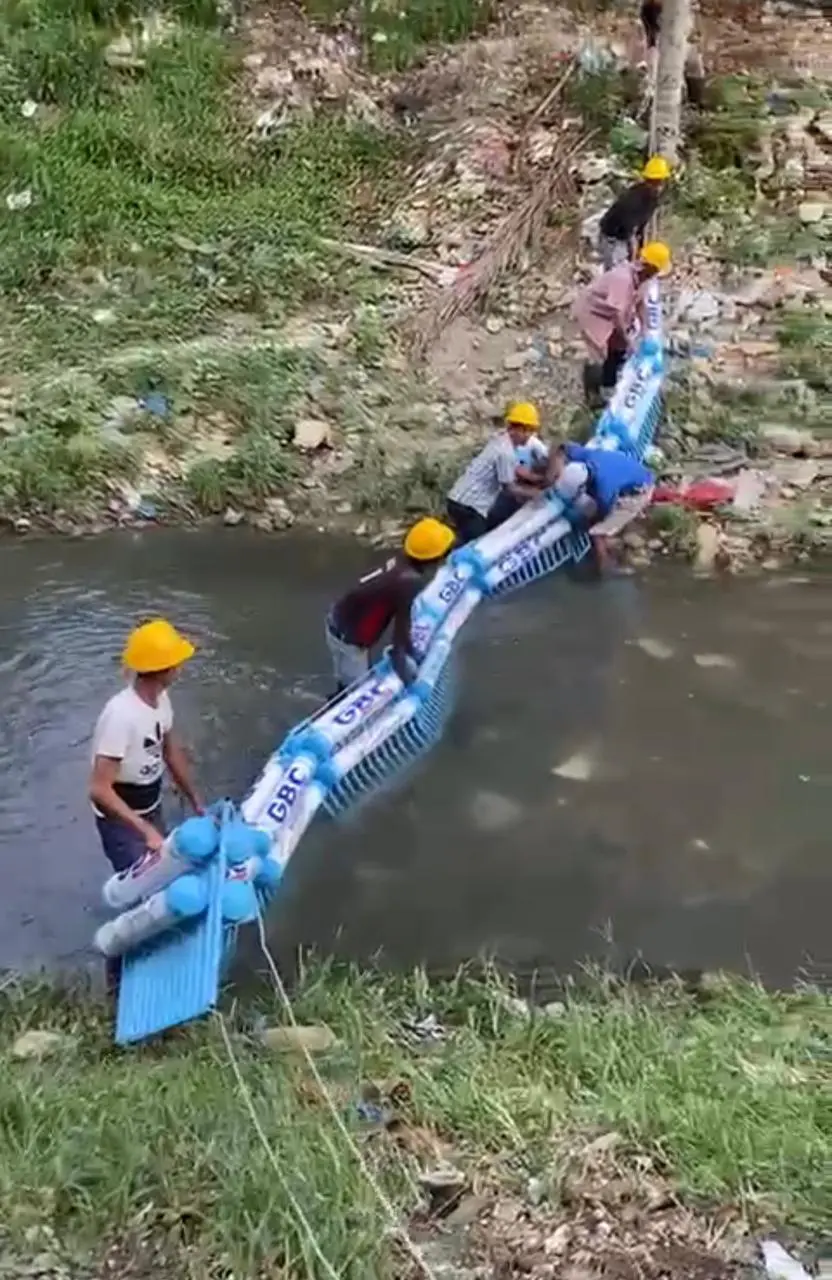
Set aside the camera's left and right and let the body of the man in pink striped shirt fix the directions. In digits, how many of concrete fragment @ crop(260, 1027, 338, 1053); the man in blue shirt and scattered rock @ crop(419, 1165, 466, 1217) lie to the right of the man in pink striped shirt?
3

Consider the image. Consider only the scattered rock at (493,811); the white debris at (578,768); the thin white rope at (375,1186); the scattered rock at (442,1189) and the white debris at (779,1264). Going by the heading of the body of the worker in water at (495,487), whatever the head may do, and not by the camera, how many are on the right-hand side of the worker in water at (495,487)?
5

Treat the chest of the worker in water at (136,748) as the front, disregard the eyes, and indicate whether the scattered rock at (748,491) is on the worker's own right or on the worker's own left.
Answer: on the worker's own left

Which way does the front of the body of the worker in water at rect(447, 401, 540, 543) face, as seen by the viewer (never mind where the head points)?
to the viewer's right

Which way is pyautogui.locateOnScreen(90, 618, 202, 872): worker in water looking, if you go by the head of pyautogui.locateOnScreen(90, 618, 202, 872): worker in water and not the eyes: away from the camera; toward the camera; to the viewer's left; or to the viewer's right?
to the viewer's right

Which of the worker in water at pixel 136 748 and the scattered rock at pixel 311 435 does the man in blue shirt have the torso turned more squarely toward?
the scattered rock

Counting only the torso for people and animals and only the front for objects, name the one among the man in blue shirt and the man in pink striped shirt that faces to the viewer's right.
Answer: the man in pink striped shirt

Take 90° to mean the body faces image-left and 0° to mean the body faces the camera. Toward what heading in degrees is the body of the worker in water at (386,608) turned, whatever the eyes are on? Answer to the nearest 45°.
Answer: approximately 270°

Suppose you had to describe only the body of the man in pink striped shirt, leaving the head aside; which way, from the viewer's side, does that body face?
to the viewer's right

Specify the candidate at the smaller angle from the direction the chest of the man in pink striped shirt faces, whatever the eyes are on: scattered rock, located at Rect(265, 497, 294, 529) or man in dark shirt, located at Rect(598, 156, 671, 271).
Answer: the man in dark shirt

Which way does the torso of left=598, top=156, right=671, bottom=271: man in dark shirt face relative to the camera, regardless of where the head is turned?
to the viewer's right

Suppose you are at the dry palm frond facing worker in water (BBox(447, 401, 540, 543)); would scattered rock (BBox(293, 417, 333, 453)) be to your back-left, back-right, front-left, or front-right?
front-right

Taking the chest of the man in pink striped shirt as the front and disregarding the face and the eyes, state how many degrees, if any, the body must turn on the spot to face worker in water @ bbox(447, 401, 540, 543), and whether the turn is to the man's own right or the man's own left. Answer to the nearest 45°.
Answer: approximately 90° to the man's own right

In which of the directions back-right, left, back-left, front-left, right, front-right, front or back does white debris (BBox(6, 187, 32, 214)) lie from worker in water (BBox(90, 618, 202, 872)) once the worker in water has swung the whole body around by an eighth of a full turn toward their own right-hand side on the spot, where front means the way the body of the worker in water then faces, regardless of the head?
back
